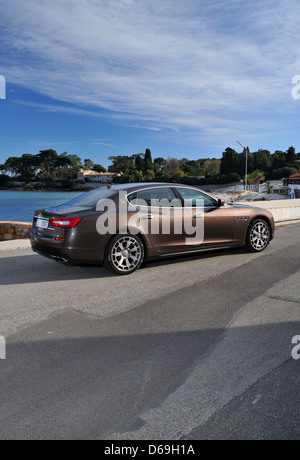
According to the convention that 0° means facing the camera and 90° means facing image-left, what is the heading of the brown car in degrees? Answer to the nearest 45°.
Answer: approximately 225°

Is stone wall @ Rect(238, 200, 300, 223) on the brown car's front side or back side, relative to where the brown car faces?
on the front side

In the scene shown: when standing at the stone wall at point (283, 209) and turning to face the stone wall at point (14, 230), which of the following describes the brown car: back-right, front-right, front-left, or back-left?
front-left

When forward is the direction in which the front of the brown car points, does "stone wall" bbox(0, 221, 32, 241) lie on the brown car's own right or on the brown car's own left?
on the brown car's own left

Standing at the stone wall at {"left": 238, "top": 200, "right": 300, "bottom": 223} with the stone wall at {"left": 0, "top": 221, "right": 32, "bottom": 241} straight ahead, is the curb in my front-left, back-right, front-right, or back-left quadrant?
front-left
